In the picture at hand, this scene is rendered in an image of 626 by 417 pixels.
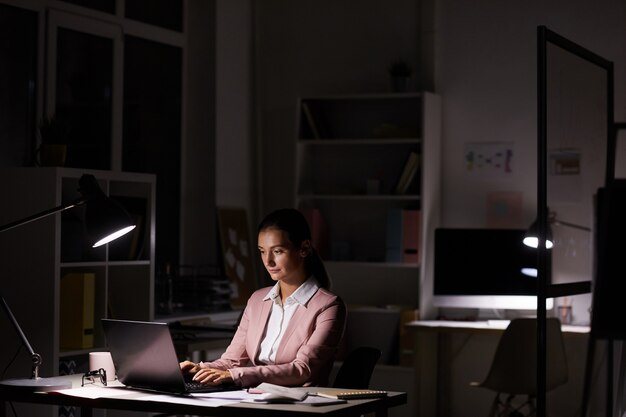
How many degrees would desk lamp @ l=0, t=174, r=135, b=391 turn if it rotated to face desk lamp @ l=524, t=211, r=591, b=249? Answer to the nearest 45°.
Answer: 0° — it already faces it

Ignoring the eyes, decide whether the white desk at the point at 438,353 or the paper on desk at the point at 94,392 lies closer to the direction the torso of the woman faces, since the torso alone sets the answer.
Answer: the paper on desk

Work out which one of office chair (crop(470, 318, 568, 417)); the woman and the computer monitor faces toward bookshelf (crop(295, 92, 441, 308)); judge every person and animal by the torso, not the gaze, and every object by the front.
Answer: the office chair

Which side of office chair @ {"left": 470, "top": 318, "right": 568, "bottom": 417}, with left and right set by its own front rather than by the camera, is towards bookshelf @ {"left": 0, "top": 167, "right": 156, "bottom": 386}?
left

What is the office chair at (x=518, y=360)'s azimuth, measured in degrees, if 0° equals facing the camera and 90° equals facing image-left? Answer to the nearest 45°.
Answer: approximately 135°

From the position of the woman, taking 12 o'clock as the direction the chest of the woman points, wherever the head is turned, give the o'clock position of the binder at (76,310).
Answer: The binder is roughly at 3 o'clock from the woman.

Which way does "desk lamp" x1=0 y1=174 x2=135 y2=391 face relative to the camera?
to the viewer's right

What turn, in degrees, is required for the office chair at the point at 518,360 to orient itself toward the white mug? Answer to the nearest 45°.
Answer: approximately 90° to its left

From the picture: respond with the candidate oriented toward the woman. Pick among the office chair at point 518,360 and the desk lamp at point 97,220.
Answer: the desk lamp

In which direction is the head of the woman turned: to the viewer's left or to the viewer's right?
to the viewer's left
